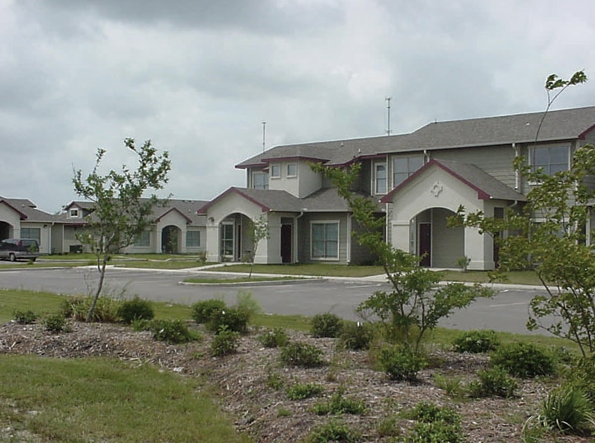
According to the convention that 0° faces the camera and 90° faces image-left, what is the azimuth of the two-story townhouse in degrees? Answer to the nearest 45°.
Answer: approximately 45°

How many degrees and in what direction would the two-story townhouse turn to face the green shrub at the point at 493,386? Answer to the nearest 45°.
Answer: approximately 45° to its left

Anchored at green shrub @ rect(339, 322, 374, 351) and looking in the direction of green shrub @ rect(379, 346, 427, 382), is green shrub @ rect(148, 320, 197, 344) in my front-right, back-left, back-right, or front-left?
back-right

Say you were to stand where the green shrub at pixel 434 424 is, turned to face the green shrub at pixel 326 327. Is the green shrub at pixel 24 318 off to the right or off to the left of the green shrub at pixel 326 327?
left
